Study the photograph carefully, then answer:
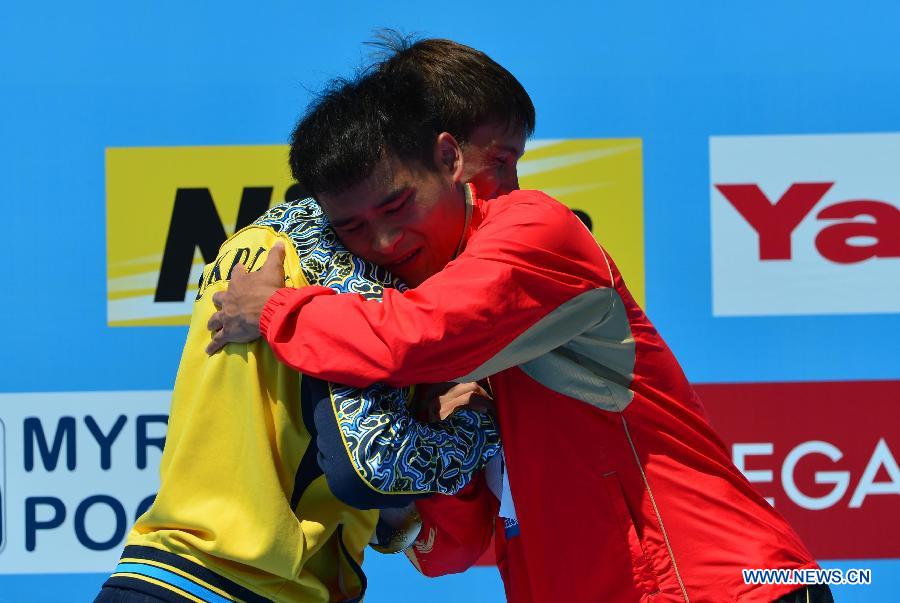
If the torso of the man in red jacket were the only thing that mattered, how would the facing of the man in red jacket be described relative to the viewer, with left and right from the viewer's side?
facing to the left of the viewer

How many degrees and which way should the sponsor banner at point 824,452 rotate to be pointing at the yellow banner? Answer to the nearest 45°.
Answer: approximately 45° to its right

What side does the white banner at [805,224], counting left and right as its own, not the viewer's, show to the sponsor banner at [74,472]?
right

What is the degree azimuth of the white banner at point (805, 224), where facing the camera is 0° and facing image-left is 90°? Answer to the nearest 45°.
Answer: approximately 0°

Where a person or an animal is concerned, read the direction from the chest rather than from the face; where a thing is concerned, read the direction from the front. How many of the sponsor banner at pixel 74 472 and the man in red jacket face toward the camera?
1

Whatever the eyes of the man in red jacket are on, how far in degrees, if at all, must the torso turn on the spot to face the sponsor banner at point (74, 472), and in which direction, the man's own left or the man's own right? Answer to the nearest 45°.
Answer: approximately 45° to the man's own right
